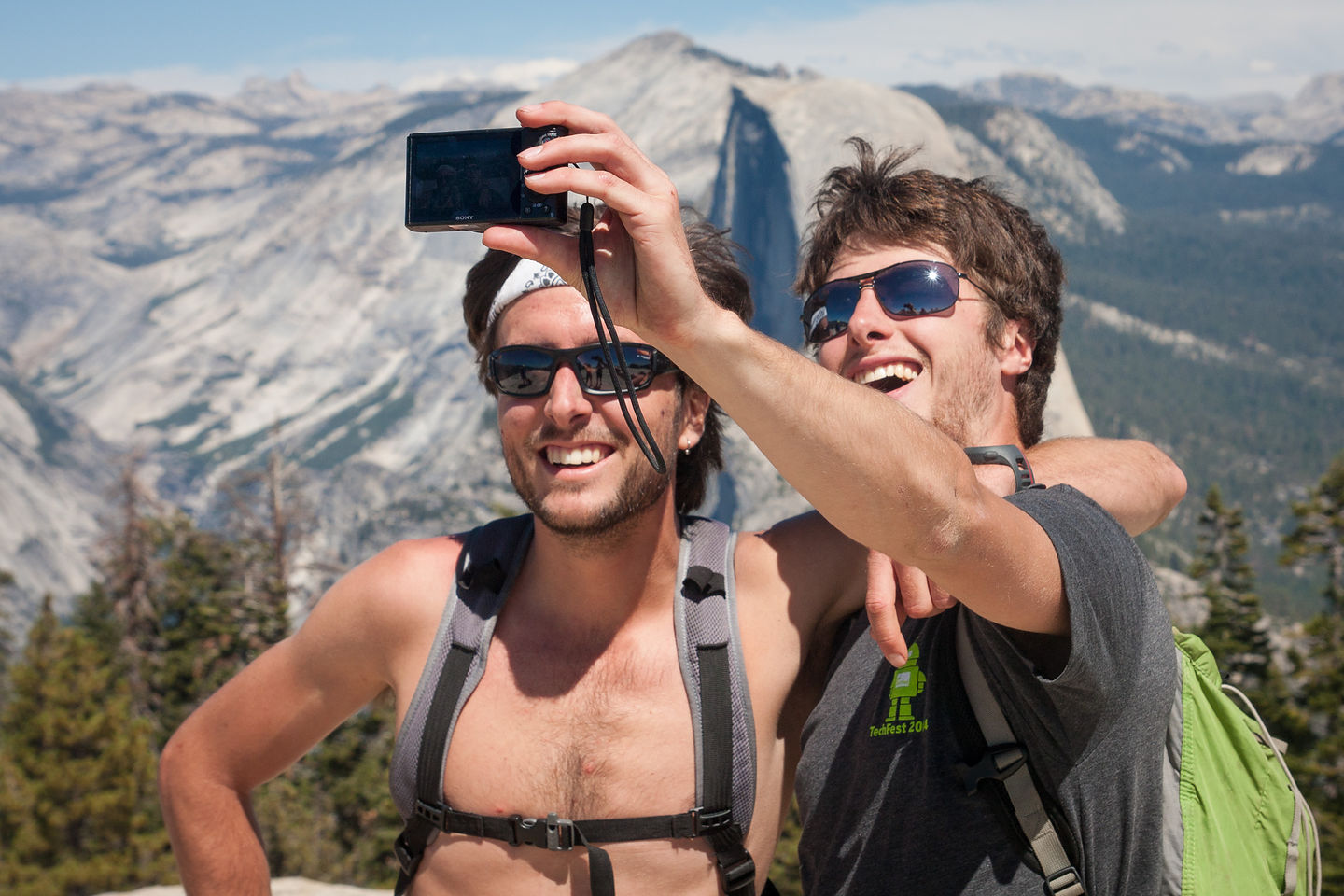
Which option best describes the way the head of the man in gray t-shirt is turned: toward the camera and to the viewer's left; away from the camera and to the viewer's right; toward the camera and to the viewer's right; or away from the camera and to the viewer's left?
toward the camera and to the viewer's left

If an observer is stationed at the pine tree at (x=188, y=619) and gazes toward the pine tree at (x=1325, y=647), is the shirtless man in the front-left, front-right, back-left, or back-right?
front-right

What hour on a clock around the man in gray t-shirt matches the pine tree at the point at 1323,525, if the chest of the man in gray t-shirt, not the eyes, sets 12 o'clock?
The pine tree is roughly at 5 o'clock from the man in gray t-shirt.

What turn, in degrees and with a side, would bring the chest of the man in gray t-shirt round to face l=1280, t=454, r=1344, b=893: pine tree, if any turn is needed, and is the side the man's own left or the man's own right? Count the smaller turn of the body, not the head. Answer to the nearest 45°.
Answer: approximately 135° to the man's own right

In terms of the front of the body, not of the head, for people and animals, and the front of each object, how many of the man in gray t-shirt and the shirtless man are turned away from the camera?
0

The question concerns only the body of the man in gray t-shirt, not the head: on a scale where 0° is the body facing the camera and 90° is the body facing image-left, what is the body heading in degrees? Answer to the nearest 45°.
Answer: approximately 45°

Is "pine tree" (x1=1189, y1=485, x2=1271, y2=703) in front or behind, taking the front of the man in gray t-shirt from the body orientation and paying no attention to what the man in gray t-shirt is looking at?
behind

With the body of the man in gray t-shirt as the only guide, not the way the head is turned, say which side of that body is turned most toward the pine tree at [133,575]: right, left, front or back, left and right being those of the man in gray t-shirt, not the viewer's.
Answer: right

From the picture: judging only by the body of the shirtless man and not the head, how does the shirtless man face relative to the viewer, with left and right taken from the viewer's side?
facing the viewer
